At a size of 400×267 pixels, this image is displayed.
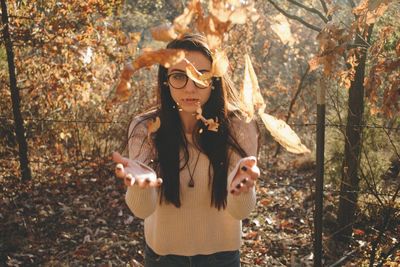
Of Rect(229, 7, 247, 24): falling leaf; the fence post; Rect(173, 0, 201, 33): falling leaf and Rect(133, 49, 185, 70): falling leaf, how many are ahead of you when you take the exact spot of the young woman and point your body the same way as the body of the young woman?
3

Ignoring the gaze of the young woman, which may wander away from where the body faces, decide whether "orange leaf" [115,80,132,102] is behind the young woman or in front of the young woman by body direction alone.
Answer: in front

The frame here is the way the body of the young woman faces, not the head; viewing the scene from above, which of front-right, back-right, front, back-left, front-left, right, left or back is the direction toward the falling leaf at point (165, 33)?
front

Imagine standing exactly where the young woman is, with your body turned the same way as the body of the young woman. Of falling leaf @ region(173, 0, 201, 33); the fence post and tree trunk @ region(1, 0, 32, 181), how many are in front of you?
1

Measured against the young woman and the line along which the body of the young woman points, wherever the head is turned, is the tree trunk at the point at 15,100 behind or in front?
behind

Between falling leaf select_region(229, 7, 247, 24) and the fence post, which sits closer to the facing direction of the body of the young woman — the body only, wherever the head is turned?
the falling leaf

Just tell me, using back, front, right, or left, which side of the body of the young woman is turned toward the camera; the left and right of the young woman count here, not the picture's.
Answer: front

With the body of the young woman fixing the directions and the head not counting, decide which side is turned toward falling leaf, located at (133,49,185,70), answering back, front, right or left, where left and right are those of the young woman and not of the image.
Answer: front

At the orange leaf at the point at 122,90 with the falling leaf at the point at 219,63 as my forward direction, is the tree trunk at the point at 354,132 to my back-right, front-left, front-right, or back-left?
front-left

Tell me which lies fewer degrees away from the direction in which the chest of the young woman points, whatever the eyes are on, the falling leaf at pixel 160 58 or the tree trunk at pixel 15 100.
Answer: the falling leaf

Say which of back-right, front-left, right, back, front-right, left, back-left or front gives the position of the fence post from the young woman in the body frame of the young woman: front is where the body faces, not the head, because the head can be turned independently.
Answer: back-left

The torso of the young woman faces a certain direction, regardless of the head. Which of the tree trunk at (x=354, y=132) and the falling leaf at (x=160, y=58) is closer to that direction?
the falling leaf

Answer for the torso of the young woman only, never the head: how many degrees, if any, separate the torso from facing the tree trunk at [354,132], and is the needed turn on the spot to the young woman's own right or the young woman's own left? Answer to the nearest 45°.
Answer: approximately 135° to the young woman's own left
